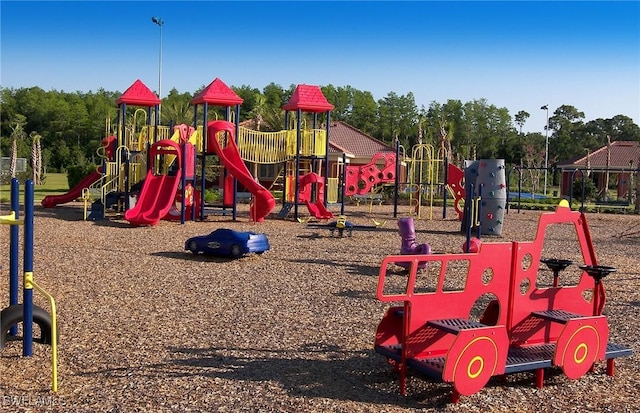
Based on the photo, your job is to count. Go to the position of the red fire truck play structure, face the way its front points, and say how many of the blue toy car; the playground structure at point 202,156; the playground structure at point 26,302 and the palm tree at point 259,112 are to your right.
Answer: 0

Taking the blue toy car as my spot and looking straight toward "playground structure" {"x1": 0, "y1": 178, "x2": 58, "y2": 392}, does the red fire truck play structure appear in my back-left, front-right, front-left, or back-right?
front-left

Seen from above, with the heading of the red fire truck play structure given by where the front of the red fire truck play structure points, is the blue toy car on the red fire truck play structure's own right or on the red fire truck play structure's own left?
on the red fire truck play structure's own left

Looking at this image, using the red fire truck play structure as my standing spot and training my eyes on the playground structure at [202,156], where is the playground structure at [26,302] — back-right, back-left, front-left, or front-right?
front-left

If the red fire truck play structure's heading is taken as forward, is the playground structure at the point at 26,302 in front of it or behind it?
behind

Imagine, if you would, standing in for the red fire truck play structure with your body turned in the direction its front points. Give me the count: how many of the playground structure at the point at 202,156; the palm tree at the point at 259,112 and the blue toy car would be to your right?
0

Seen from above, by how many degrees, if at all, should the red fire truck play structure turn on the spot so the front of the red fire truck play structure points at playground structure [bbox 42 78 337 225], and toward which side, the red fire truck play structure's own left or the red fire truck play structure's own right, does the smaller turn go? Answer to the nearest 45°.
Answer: approximately 90° to the red fire truck play structure's own left

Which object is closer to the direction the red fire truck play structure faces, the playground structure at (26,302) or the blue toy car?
the blue toy car

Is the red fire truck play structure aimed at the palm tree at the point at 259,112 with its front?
no

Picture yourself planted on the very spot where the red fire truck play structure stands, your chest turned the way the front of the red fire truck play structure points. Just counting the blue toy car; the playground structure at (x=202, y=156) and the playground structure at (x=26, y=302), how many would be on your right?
0
